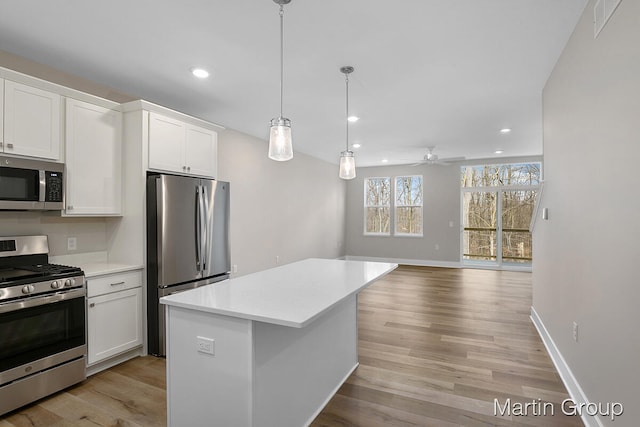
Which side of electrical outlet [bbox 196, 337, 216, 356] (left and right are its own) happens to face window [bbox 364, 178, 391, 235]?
back

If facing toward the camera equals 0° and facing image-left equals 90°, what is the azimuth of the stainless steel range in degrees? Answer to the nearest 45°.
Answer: approximately 315°

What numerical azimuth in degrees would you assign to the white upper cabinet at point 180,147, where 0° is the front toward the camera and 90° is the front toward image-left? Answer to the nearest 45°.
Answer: approximately 315°

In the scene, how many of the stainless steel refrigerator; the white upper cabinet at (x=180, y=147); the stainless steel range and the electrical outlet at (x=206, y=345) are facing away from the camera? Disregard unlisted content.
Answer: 0

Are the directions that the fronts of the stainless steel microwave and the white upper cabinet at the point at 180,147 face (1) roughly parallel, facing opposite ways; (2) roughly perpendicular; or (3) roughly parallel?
roughly parallel

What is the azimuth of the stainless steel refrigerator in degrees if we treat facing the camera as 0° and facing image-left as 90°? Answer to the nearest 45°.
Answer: approximately 315°

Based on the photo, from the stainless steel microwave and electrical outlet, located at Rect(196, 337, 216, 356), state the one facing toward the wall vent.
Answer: the stainless steel microwave

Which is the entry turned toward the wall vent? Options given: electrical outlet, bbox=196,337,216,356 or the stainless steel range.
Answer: the stainless steel range

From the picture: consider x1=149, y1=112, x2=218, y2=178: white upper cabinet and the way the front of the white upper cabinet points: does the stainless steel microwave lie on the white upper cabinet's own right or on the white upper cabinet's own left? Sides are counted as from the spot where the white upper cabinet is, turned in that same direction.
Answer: on the white upper cabinet's own right

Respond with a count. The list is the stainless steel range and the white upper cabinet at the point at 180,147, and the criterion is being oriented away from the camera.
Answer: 0

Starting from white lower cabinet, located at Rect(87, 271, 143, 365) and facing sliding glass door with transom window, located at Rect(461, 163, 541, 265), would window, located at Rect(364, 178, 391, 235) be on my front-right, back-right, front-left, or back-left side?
front-left

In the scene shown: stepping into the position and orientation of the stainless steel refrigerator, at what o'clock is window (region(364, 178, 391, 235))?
The window is roughly at 9 o'clock from the stainless steel refrigerator.

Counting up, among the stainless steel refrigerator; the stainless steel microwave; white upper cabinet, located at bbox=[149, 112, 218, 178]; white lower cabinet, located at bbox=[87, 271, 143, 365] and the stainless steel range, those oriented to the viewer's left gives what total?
0

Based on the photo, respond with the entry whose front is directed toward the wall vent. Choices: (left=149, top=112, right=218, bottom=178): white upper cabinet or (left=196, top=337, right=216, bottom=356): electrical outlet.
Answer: the white upper cabinet

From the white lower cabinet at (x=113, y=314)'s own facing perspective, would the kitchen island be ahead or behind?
ahead

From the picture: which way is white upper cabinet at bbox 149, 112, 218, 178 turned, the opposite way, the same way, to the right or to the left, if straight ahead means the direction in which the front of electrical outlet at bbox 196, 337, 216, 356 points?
to the left

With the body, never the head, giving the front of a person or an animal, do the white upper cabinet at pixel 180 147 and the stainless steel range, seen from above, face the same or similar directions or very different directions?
same or similar directions

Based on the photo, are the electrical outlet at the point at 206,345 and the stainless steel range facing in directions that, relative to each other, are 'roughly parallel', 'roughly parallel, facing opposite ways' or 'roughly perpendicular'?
roughly perpendicular

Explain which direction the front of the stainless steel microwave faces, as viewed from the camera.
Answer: facing the viewer and to the right of the viewer

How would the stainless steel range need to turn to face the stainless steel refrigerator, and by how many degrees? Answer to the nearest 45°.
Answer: approximately 45° to its left
